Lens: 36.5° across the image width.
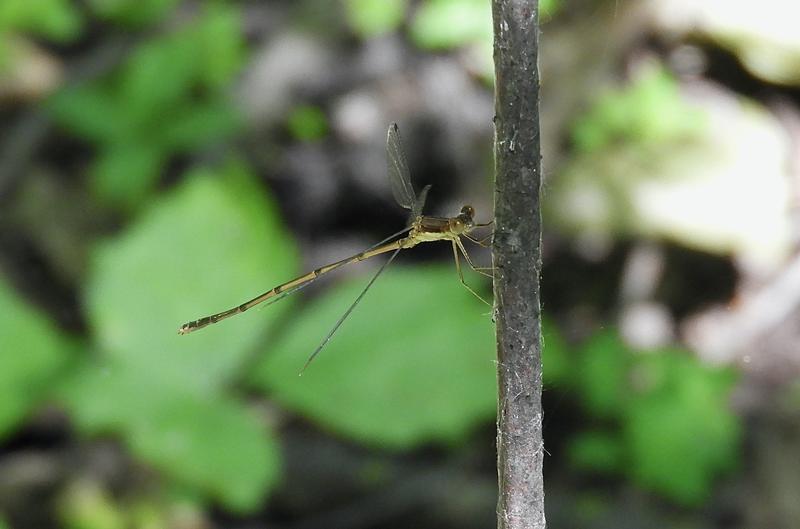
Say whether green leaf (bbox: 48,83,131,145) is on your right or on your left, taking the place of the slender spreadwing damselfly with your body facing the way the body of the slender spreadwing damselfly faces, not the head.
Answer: on your left

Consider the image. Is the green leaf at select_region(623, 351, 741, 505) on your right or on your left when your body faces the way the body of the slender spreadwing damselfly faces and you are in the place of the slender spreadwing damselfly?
on your left

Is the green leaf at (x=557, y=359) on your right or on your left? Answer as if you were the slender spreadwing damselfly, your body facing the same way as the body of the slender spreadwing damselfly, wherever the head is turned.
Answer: on your left

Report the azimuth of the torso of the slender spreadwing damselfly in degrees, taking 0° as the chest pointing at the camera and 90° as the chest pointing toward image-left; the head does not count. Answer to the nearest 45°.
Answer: approximately 270°

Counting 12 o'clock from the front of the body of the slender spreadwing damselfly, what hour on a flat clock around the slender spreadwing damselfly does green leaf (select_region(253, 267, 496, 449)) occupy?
The green leaf is roughly at 9 o'clock from the slender spreadwing damselfly.

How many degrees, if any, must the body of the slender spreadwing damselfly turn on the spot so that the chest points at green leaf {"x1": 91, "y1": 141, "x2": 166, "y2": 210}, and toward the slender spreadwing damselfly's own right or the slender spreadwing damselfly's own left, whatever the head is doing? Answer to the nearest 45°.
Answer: approximately 135° to the slender spreadwing damselfly's own left

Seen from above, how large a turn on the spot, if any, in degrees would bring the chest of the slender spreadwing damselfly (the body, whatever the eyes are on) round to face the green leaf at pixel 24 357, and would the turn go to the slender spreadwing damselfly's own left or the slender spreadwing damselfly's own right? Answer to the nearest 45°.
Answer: approximately 135° to the slender spreadwing damselfly's own left

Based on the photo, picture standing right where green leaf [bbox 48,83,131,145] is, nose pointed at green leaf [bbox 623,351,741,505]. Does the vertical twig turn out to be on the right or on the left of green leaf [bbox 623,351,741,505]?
right

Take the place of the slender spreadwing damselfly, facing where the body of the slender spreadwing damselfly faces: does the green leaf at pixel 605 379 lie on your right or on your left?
on your left
